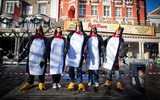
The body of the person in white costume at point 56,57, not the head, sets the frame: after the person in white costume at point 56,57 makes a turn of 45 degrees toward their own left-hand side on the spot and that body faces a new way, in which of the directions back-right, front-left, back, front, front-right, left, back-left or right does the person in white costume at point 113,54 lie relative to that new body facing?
front-left

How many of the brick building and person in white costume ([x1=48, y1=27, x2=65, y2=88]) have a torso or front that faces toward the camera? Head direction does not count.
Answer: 2

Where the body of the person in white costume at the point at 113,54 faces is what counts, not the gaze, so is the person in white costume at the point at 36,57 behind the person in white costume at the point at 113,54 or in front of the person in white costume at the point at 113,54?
in front

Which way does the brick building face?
toward the camera

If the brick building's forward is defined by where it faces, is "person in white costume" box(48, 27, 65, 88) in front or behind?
in front

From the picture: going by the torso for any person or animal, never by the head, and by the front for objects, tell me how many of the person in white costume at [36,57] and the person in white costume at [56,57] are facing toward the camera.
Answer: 2

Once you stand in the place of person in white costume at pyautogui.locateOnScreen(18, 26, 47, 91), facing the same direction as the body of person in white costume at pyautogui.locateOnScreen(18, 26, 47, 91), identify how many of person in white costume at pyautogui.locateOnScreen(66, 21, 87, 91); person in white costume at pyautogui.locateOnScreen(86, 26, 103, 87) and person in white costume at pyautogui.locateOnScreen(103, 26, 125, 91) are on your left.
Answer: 3

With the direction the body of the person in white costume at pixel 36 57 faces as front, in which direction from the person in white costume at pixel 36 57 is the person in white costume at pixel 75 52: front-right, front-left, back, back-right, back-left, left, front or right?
left

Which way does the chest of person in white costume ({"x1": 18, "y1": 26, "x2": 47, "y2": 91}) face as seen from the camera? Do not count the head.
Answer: toward the camera

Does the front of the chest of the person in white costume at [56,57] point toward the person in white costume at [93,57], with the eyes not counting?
no

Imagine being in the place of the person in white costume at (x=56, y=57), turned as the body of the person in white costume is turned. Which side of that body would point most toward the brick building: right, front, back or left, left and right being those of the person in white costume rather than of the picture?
back

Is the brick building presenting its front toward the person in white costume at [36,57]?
yes

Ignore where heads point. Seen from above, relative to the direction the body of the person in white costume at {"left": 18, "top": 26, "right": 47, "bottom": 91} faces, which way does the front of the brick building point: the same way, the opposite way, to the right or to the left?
the same way
